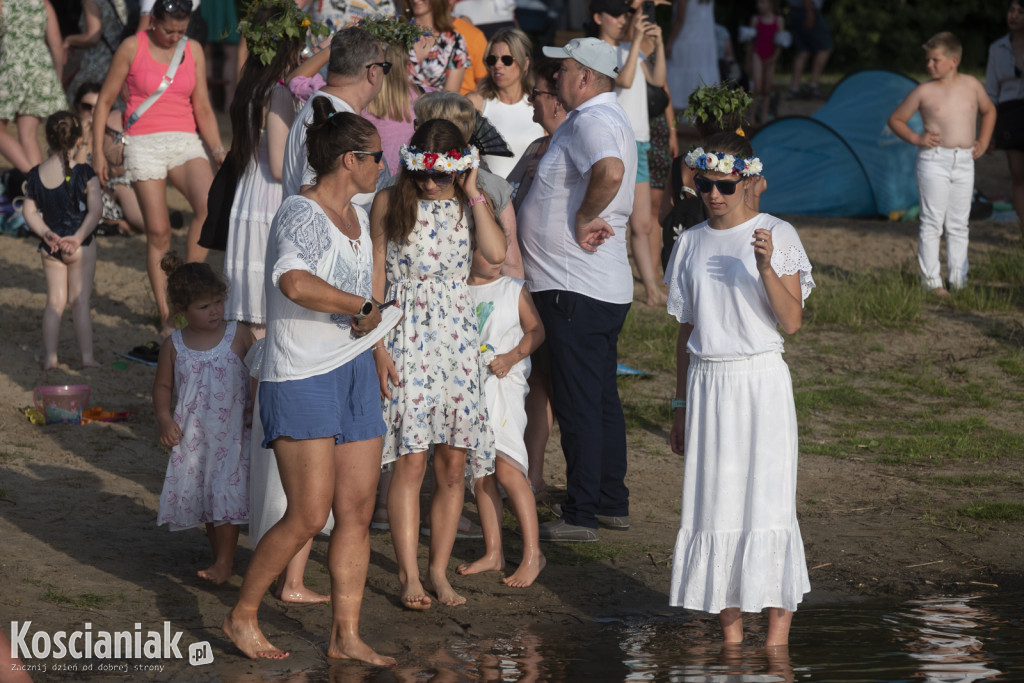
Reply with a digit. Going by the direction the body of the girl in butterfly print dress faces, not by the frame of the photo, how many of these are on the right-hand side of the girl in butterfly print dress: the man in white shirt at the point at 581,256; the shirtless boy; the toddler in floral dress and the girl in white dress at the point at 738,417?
1

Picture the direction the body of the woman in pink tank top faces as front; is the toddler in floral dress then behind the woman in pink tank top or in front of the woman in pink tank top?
in front

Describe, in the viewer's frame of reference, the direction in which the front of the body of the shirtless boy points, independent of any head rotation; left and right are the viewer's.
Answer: facing the viewer

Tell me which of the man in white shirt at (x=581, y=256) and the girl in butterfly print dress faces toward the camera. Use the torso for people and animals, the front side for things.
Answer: the girl in butterfly print dress

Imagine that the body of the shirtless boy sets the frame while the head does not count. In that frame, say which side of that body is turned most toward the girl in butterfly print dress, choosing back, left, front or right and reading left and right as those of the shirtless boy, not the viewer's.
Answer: front

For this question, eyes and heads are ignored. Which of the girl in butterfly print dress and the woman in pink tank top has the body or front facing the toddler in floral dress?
the woman in pink tank top

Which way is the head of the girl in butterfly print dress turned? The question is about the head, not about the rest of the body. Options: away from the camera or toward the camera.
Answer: toward the camera

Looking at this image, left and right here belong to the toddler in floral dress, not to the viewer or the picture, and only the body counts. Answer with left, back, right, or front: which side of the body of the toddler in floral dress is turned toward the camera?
front

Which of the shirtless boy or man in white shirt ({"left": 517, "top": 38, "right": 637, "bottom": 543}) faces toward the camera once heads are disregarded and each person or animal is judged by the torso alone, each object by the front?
the shirtless boy

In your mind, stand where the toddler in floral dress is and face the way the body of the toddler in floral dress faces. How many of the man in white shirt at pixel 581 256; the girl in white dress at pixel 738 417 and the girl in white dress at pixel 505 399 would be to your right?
0

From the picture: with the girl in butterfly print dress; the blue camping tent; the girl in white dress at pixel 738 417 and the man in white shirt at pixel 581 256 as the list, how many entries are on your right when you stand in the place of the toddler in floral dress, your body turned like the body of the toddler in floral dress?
0

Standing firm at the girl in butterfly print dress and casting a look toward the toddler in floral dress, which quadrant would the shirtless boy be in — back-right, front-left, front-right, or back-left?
back-right

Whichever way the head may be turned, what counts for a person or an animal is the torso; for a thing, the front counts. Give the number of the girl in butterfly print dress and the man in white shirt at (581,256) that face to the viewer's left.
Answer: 1

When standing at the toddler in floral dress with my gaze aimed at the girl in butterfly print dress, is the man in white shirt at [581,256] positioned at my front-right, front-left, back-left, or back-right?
front-left
